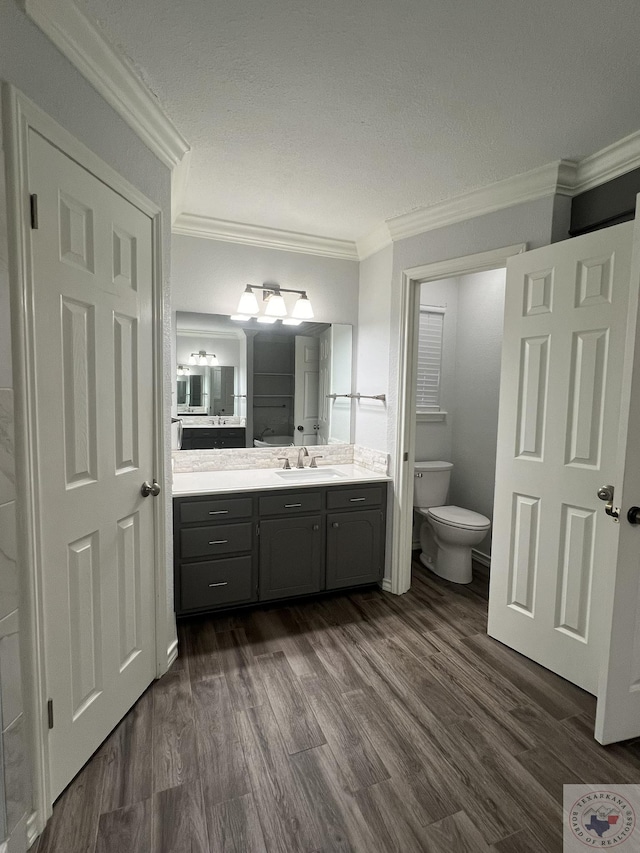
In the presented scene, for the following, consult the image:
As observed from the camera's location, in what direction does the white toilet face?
facing the viewer and to the right of the viewer

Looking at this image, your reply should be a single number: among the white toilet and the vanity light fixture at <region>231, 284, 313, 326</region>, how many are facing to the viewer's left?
0

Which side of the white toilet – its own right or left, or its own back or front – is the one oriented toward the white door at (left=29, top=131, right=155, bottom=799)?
right

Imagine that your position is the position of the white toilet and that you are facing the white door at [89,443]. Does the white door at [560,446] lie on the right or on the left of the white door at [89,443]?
left

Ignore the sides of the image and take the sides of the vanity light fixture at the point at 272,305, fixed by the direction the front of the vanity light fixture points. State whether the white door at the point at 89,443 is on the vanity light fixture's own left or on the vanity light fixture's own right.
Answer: on the vanity light fixture's own right

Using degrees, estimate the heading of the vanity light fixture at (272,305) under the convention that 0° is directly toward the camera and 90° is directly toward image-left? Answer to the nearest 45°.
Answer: approximately 315°

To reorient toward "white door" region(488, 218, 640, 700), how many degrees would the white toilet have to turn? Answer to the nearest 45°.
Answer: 0° — it already faces it

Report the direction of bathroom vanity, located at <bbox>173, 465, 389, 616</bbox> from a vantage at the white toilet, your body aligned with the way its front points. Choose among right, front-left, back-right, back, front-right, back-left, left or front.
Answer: right
